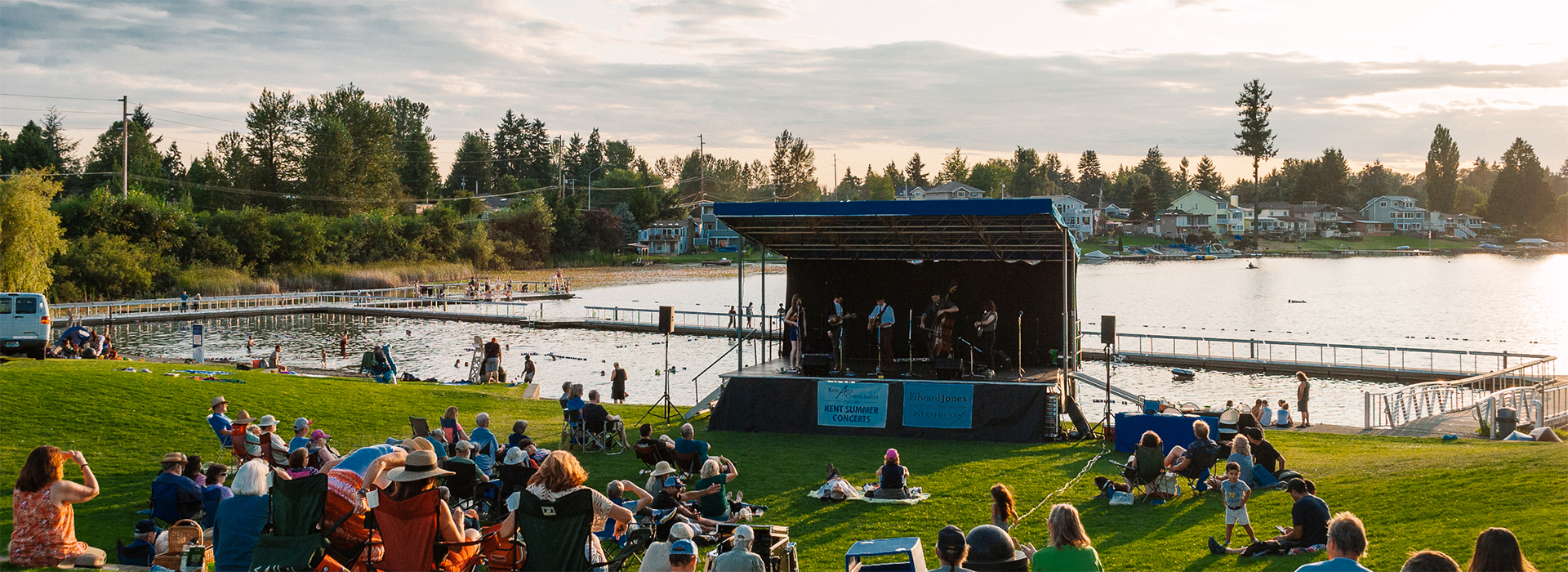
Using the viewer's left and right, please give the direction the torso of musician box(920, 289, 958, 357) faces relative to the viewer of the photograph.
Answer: facing the viewer

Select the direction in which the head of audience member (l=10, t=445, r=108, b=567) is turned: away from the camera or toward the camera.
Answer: away from the camera

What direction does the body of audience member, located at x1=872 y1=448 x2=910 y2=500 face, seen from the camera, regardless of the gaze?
away from the camera

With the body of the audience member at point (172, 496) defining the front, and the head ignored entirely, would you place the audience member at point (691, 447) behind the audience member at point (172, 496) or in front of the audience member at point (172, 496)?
in front

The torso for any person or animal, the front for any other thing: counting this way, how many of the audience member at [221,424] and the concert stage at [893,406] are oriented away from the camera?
0

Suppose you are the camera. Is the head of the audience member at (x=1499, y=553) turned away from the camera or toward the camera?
away from the camera

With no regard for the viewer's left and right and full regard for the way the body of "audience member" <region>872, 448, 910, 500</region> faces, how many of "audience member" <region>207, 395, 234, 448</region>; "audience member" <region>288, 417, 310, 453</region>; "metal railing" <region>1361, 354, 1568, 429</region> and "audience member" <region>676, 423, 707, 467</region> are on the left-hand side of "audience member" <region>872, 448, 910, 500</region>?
3

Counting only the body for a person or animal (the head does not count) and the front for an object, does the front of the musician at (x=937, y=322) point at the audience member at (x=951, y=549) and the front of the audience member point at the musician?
yes

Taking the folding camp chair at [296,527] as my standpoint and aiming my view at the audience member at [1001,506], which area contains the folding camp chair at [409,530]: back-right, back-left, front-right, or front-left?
front-right

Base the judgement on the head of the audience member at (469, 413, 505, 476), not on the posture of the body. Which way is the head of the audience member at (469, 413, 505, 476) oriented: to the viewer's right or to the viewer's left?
to the viewer's right

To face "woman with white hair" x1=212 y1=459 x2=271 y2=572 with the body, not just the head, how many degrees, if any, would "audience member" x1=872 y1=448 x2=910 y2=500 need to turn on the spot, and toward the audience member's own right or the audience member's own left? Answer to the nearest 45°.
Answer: approximately 135° to the audience member's own left

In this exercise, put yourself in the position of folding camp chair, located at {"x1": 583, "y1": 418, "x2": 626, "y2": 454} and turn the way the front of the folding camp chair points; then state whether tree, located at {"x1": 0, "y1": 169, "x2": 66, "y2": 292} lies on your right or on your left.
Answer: on your left

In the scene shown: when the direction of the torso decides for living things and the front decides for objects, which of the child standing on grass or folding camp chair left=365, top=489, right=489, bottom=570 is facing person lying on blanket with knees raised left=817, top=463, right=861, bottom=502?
the folding camp chair

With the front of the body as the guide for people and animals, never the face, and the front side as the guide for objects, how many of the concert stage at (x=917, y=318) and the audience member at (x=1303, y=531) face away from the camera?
0

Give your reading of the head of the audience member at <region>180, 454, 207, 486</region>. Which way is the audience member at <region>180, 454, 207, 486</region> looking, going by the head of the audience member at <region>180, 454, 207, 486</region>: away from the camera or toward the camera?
away from the camera

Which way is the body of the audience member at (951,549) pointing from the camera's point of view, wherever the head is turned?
away from the camera

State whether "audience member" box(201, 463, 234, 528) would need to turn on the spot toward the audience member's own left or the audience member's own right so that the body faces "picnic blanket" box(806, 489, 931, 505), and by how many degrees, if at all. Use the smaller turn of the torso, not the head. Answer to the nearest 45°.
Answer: approximately 45° to the audience member's own right

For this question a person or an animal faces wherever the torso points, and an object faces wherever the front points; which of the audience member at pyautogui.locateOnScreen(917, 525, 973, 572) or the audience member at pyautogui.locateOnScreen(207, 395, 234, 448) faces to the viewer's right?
the audience member at pyautogui.locateOnScreen(207, 395, 234, 448)

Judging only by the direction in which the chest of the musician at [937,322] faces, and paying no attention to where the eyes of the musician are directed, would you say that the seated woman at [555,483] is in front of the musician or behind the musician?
in front
